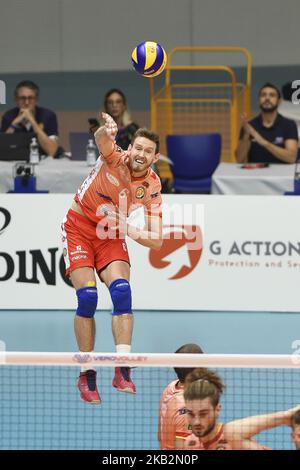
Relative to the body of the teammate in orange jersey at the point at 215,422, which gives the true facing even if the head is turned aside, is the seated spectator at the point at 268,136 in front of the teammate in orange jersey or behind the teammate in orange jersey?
behind

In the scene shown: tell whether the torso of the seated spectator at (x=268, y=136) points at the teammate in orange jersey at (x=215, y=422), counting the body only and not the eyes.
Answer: yes

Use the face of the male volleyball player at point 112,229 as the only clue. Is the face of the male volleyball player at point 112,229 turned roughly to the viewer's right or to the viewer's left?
to the viewer's left

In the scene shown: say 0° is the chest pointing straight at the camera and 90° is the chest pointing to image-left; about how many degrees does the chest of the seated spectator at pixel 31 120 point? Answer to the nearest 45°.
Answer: approximately 0°

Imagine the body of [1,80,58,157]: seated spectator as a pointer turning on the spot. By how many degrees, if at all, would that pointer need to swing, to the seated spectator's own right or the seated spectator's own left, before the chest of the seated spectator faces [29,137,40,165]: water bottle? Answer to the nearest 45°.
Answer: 0° — they already face it

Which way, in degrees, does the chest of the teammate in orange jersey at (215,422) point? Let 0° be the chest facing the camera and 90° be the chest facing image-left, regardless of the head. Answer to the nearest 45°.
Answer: approximately 45°

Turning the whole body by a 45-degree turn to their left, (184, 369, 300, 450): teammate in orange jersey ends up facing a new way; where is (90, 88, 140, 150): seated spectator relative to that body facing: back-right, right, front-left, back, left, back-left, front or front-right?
back

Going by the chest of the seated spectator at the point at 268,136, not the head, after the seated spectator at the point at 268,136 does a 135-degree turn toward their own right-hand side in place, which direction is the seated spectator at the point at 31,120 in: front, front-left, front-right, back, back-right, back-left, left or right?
front-left
